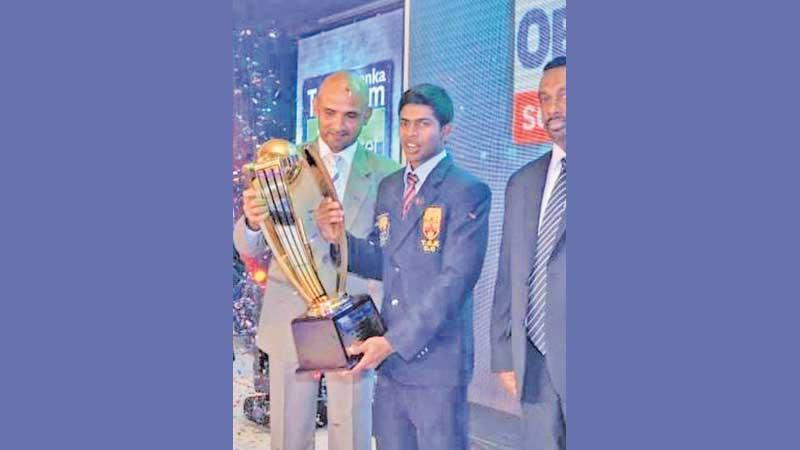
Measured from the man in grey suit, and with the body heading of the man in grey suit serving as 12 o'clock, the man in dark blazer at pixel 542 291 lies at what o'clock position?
The man in dark blazer is roughly at 10 o'clock from the man in grey suit.

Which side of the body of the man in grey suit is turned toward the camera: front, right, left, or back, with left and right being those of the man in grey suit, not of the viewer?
front

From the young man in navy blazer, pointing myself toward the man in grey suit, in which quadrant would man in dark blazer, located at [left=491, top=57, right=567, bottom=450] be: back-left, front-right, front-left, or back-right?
back-right

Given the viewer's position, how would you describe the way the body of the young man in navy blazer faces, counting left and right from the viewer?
facing the viewer and to the left of the viewer

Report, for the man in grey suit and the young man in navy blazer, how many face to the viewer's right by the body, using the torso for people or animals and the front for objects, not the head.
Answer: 0

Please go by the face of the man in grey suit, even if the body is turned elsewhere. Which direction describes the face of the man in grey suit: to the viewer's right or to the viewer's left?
to the viewer's left
